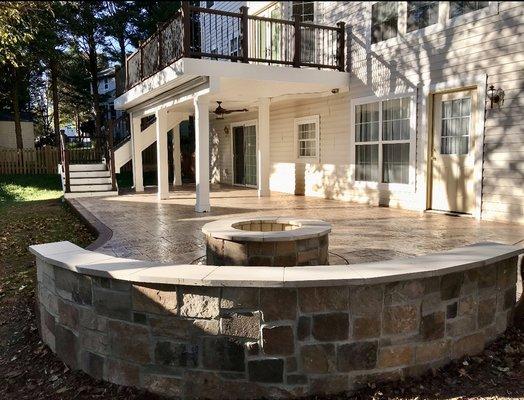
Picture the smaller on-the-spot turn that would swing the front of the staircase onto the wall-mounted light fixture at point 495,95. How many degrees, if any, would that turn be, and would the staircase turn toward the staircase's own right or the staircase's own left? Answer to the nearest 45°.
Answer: approximately 45° to the staircase's own left

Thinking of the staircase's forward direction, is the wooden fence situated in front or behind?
behind

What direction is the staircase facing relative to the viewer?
toward the camera
